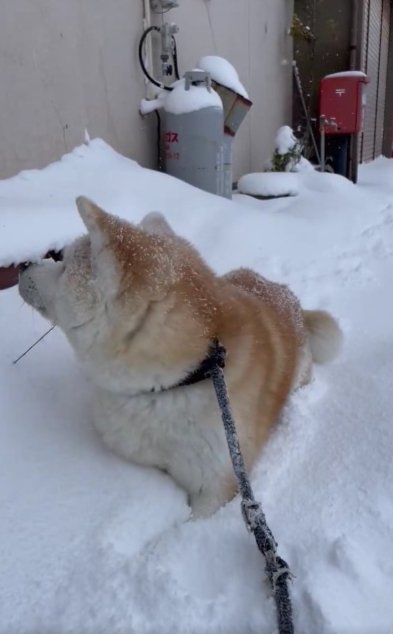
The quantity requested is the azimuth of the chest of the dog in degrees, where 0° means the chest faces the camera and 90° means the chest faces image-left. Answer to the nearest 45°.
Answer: approximately 45°

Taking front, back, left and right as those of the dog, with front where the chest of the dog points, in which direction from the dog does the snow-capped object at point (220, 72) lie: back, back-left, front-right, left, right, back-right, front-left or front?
back-right

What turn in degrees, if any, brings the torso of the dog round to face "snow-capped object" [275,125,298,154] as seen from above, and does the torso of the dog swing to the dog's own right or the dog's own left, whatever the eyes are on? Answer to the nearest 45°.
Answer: approximately 135° to the dog's own right

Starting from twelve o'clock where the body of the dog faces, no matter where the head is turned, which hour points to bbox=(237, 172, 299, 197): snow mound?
The snow mound is roughly at 5 o'clock from the dog.

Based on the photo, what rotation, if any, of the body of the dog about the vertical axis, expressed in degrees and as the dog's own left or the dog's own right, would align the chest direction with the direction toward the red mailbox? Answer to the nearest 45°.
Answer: approximately 135° to the dog's own right
